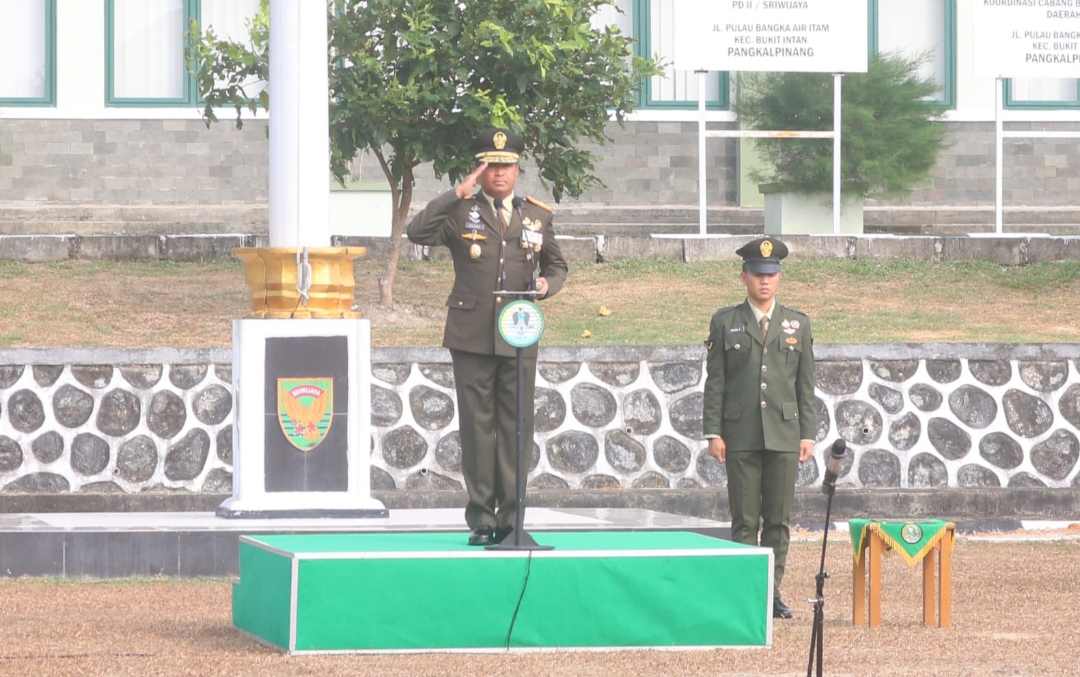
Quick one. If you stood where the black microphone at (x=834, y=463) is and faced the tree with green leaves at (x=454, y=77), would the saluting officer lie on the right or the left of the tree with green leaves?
left

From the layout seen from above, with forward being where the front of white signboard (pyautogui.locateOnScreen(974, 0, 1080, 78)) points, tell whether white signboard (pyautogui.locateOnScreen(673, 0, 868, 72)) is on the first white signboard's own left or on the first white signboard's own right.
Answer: on the first white signboard's own right

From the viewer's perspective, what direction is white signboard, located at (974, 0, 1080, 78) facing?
toward the camera

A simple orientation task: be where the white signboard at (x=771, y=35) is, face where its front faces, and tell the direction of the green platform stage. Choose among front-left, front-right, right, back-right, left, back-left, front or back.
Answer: front

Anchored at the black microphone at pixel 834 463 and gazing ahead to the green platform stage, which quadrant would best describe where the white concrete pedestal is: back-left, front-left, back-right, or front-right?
front-right

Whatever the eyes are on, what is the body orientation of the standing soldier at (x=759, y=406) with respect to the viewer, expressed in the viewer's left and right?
facing the viewer

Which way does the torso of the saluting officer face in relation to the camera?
toward the camera

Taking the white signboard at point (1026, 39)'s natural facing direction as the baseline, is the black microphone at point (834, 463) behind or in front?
in front

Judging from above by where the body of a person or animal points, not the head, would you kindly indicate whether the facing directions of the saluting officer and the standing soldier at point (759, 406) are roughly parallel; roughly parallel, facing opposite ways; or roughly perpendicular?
roughly parallel

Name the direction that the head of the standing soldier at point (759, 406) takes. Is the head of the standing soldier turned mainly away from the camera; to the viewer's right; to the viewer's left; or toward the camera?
toward the camera

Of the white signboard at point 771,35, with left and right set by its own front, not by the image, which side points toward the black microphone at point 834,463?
front

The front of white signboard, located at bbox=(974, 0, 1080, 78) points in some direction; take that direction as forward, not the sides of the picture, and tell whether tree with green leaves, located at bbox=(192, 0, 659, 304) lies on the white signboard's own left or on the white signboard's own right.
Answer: on the white signboard's own right

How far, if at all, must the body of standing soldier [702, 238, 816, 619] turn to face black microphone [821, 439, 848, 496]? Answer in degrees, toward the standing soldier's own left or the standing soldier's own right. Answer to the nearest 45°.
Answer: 0° — they already face it

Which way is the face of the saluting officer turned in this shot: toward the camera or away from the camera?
toward the camera

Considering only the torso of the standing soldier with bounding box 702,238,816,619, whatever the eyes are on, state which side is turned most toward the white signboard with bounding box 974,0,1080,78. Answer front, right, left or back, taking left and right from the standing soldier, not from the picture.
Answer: back

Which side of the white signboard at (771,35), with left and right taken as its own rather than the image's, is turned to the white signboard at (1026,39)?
left

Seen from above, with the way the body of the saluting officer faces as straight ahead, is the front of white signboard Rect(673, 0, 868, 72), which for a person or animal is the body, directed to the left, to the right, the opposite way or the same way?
the same way

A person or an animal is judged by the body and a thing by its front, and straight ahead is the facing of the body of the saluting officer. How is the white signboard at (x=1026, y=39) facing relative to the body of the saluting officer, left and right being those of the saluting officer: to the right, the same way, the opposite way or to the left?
the same way
